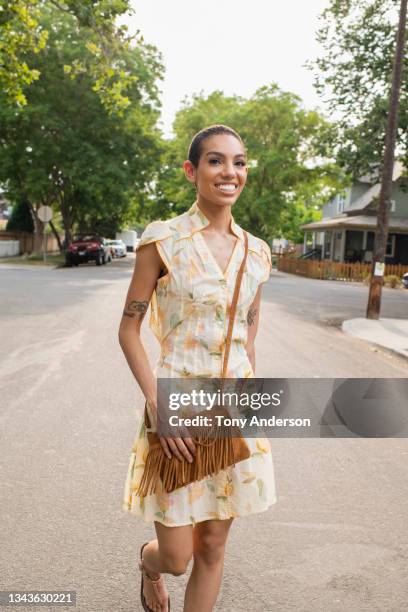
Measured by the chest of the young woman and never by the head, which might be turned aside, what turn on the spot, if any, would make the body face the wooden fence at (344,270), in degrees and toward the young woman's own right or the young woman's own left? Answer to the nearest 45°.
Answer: approximately 135° to the young woman's own left

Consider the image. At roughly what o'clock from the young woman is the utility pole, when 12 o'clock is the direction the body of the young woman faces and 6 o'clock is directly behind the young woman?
The utility pole is roughly at 8 o'clock from the young woman.

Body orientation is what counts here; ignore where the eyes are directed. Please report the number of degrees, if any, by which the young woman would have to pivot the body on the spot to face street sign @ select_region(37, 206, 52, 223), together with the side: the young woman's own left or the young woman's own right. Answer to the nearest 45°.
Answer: approximately 135° to the young woman's own left

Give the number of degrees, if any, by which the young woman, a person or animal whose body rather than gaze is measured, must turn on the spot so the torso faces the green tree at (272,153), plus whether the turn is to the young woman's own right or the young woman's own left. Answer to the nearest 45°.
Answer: approximately 135° to the young woman's own left

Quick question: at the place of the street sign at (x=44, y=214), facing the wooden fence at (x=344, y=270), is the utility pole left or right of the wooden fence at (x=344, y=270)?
right

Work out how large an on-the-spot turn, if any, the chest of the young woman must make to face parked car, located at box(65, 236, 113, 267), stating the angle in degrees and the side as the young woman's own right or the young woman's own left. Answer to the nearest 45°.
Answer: approximately 135° to the young woman's own left

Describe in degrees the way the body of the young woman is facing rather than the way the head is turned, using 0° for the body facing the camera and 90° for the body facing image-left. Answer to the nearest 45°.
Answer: approximately 315°
